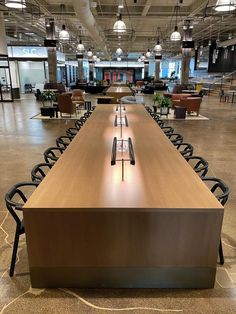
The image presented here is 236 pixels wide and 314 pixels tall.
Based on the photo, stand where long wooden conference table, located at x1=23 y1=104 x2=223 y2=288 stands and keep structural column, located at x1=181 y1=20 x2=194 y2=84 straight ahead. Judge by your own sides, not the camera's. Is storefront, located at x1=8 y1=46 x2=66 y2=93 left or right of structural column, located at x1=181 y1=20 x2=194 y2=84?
left

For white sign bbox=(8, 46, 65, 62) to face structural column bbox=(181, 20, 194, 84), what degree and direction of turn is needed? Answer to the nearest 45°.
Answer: approximately 45° to its left

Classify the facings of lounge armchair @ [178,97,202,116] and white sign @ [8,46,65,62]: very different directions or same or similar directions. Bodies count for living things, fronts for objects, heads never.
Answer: very different directions
